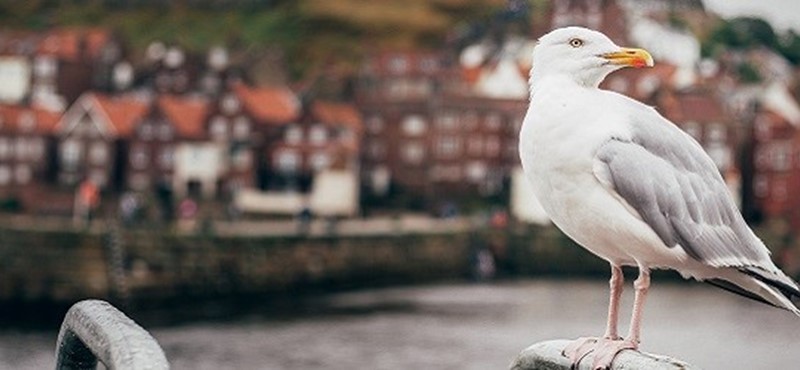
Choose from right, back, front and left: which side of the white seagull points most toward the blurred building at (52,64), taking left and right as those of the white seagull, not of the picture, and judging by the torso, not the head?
right

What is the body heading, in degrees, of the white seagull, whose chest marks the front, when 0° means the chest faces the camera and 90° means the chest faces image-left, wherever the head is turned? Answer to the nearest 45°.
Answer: approximately 45°

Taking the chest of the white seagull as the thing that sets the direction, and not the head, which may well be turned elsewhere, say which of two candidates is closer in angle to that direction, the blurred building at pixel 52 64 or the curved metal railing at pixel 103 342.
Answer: the curved metal railing

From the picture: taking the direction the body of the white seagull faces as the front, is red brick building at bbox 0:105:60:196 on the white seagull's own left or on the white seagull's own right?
on the white seagull's own right

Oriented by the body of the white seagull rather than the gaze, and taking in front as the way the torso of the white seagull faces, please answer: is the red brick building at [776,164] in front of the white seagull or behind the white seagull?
behind
